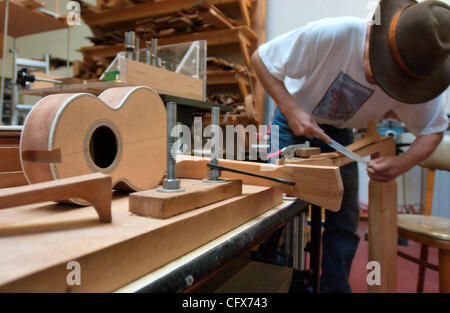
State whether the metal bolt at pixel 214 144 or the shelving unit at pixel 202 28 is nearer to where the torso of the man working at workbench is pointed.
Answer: the metal bolt

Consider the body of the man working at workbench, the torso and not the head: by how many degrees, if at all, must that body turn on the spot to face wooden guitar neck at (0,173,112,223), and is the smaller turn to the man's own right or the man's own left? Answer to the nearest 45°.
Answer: approximately 45° to the man's own right

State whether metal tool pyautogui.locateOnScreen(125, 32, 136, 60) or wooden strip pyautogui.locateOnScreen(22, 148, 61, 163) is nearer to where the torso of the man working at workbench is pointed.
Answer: the wooden strip

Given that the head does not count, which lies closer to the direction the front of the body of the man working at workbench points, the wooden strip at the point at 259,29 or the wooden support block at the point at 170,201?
the wooden support block

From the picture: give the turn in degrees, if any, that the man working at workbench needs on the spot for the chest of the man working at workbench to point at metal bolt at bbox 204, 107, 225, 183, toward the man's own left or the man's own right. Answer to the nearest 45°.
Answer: approximately 45° to the man's own right

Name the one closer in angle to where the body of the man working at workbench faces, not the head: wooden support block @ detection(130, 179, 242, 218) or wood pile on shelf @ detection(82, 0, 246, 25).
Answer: the wooden support block

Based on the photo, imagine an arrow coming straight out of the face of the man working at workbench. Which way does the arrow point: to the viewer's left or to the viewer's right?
to the viewer's left
